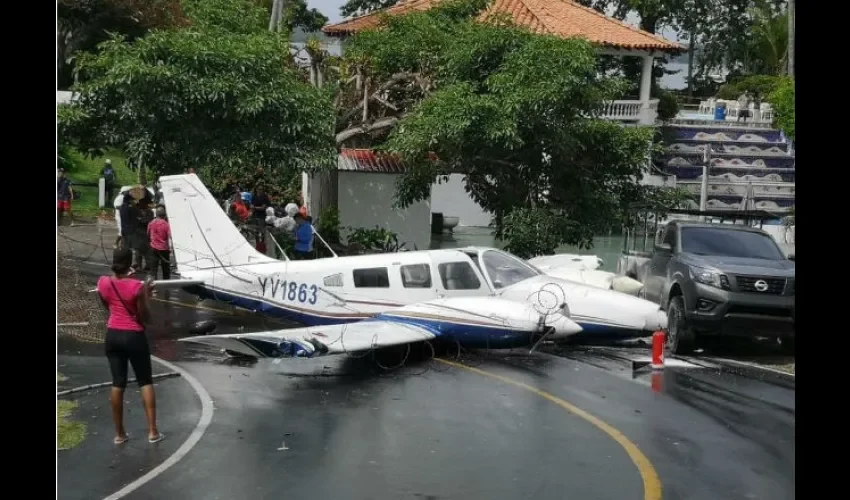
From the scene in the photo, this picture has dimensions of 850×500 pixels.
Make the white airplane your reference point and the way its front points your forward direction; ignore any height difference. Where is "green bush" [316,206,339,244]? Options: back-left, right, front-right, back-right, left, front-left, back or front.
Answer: back-left

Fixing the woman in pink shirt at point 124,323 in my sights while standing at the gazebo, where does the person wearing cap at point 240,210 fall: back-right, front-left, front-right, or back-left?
front-right

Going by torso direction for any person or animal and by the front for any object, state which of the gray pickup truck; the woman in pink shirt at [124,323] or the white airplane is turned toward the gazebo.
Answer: the woman in pink shirt

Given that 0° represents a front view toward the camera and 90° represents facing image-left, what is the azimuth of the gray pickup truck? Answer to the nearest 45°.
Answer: approximately 315°

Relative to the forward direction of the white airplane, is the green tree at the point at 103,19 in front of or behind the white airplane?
behind

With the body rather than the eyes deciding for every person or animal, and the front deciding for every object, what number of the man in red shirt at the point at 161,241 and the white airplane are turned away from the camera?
1

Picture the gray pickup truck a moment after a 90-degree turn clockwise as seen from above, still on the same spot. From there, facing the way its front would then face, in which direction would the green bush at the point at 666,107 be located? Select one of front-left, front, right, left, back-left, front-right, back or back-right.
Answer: back-right

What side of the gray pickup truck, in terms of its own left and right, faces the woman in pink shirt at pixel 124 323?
right

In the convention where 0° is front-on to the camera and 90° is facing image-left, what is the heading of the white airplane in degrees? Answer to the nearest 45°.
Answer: approximately 315°

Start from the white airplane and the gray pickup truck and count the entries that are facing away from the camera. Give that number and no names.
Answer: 0

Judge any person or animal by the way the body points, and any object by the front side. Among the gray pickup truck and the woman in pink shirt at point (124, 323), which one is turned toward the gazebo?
the woman in pink shirt

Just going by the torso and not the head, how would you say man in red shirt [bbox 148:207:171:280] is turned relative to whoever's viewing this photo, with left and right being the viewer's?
facing away from the viewer
